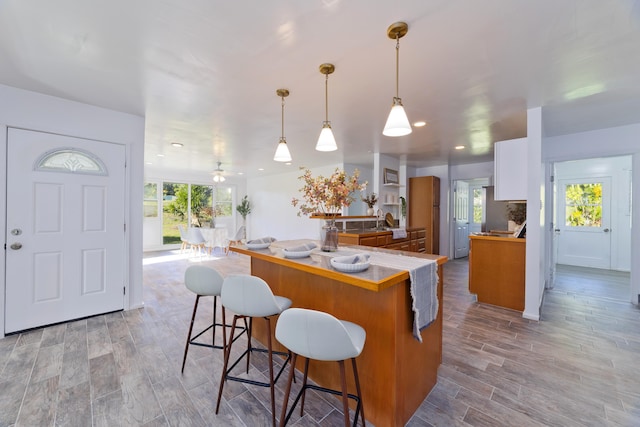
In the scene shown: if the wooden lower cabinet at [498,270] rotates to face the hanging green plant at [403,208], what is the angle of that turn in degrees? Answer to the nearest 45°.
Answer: approximately 45° to its right

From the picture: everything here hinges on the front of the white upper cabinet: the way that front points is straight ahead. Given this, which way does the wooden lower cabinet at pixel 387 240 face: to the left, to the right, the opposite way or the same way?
to the left

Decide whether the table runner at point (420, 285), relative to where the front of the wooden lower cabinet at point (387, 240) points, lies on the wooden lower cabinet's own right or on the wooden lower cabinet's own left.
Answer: on the wooden lower cabinet's own left

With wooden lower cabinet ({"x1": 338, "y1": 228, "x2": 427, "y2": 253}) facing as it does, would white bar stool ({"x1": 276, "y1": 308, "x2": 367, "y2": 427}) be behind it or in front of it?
in front

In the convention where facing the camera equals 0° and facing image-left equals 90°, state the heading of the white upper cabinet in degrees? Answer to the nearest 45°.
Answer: approximately 90°

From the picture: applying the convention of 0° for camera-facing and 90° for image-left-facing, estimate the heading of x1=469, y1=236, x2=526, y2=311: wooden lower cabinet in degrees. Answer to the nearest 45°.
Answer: approximately 90°

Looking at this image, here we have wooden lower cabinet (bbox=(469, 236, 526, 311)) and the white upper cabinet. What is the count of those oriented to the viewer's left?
2

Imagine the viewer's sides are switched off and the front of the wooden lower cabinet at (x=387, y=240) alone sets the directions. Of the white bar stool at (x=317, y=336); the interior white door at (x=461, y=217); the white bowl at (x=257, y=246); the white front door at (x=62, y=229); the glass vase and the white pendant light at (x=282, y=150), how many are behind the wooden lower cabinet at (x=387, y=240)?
1

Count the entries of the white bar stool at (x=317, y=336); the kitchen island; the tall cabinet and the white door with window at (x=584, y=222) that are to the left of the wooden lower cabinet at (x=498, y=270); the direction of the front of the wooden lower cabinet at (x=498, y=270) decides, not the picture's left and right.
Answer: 2

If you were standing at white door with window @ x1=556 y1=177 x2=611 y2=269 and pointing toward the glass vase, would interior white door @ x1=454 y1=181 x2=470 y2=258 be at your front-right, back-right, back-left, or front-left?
front-right

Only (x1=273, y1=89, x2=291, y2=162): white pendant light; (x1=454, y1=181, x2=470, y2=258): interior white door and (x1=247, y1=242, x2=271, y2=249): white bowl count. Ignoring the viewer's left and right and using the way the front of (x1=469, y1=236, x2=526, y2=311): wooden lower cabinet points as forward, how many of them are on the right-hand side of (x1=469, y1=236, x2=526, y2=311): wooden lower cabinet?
1
